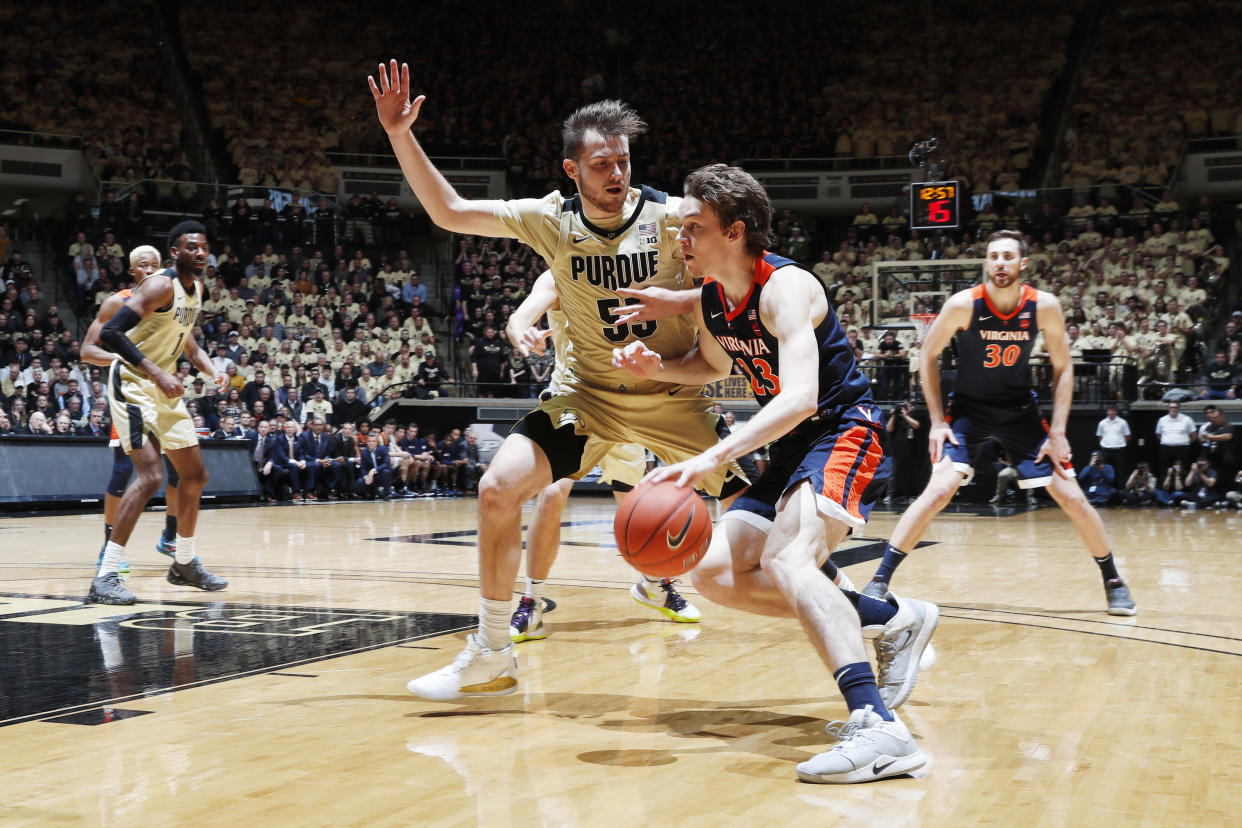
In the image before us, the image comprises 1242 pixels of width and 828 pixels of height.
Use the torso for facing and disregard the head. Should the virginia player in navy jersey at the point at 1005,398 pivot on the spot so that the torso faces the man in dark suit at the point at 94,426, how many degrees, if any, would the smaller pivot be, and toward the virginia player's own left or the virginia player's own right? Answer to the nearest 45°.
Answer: approximately 135° to the virginia player's own right

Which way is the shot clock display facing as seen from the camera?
toward the camera

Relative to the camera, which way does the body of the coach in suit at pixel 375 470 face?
toward the camera

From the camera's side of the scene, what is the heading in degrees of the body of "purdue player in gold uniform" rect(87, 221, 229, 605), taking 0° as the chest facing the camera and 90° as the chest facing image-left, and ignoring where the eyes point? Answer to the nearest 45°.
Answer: approximately 315°

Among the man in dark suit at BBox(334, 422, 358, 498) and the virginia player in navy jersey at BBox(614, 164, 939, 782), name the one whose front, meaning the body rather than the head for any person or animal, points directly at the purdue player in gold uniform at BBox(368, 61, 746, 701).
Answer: the man in dark suit

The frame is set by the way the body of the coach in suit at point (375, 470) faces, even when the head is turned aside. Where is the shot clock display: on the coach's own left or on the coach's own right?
on the coach's own left

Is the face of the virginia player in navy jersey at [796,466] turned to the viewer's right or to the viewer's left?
to the viewer's left

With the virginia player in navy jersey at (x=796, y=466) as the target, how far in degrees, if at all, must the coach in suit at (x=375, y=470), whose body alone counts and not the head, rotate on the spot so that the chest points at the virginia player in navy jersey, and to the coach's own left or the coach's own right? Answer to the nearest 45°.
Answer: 0° — they already face them

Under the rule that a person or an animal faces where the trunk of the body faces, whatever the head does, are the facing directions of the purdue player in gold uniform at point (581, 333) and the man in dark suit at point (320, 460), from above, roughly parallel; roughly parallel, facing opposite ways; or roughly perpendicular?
roughly parallel

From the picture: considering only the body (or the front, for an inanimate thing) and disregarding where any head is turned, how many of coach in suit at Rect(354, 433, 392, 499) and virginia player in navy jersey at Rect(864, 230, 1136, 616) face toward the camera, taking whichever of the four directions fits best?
2

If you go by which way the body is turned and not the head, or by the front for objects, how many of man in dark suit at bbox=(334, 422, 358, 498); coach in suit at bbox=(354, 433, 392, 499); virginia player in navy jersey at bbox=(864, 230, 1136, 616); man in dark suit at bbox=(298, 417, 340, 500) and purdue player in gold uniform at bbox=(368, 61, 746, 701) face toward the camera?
5

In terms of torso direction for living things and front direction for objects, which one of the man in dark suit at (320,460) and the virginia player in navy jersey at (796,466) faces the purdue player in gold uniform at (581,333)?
the man in dark suit

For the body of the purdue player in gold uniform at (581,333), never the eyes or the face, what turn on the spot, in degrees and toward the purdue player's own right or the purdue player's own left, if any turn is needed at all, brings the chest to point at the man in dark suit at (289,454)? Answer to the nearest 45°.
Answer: approximately 180°

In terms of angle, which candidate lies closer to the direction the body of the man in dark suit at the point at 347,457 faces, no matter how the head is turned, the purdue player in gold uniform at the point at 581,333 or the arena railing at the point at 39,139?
the purdue player in gold uniform

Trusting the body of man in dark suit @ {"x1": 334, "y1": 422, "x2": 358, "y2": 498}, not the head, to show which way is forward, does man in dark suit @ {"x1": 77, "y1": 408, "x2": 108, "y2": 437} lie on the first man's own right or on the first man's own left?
on the first man's own right

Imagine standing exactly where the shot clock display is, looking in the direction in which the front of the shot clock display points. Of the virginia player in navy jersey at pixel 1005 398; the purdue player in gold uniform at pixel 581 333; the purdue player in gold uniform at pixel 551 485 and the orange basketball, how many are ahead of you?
4

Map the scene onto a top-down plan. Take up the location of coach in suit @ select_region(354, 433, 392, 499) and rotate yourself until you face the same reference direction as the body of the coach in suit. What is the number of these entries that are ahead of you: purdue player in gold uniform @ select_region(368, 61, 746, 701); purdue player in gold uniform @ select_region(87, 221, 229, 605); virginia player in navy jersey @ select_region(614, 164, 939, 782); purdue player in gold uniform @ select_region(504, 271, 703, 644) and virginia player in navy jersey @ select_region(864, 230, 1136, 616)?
5

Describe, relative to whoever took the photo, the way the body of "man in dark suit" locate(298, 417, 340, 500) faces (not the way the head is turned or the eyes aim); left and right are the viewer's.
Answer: facing the viewer

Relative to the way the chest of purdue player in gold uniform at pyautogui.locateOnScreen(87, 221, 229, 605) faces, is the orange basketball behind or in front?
in front

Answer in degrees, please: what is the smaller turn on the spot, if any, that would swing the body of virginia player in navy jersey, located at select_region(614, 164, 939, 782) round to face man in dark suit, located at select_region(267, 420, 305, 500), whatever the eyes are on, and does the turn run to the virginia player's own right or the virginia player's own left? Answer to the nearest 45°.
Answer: approximately 90° to the virginia player's own right

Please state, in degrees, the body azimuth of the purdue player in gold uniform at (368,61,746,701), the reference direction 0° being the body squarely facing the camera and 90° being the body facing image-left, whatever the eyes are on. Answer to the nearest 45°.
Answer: approximately 0°

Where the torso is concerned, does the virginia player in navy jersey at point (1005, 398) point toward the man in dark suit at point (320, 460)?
no
